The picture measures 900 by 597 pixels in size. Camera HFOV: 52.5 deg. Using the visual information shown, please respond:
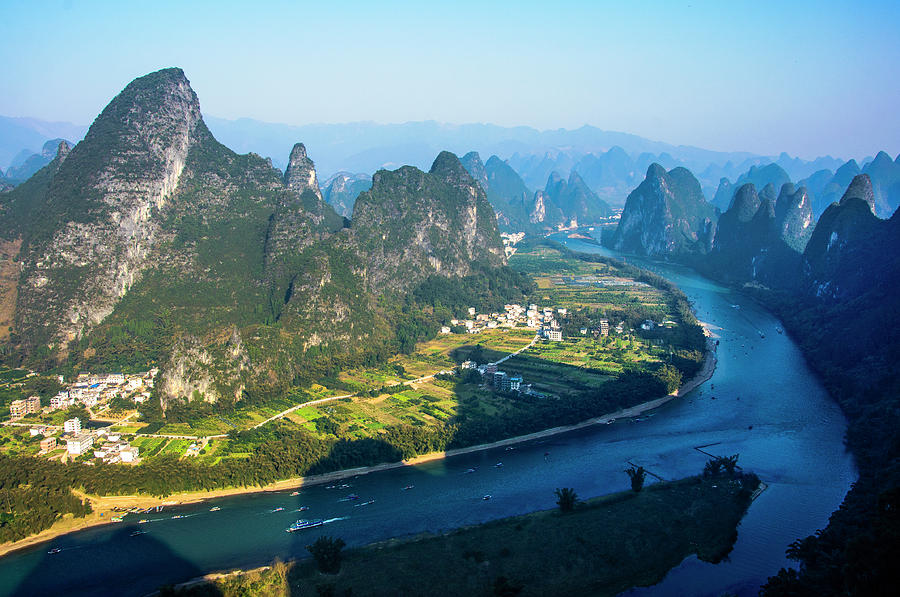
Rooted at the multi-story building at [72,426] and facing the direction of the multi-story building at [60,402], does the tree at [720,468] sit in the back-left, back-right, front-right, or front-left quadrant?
back-right

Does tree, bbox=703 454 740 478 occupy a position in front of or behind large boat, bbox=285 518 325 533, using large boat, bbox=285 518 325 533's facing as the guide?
behind

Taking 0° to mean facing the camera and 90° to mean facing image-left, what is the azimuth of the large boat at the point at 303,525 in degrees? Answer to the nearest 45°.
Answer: approximately 45°

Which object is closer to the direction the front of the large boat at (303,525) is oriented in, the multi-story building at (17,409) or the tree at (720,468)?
the multi-story building

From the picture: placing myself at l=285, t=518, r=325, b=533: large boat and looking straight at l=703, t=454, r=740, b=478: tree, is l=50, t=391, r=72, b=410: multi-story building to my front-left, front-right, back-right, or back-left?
back-left

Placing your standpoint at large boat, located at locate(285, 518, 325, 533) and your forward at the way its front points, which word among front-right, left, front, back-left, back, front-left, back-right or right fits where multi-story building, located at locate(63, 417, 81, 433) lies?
right

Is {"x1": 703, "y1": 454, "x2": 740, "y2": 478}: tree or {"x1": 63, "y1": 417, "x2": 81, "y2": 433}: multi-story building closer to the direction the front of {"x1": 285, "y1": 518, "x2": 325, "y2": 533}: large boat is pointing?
the multi-story building
